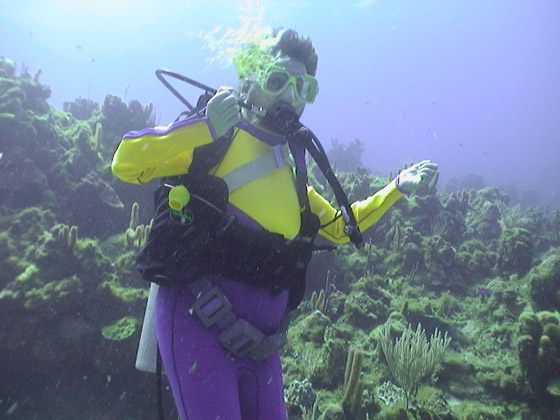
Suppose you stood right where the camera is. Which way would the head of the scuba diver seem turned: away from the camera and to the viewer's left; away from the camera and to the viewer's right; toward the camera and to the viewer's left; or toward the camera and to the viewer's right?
toward the camera and to the viewer's right

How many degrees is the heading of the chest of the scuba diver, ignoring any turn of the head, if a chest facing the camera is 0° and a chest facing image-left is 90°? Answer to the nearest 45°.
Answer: approximately 315°
